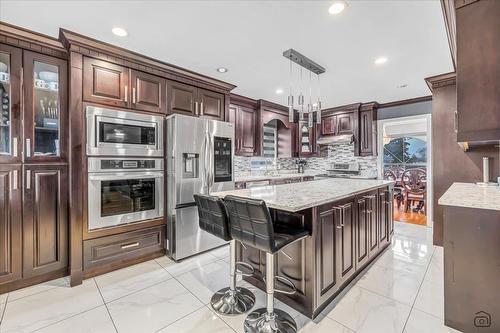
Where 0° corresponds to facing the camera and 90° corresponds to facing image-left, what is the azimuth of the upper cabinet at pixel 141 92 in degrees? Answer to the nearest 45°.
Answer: approximately 315°

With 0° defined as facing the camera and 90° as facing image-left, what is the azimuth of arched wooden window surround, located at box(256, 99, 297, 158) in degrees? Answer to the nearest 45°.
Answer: approximately 315°

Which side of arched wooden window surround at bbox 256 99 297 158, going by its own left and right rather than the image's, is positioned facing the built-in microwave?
right

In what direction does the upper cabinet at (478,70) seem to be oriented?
to the viewer's left

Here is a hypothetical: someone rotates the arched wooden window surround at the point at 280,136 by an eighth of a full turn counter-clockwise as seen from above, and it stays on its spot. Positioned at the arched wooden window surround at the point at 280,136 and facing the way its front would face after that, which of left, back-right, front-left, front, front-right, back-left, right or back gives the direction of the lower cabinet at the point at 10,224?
back-right

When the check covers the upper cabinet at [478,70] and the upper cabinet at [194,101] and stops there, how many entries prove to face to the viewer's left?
1

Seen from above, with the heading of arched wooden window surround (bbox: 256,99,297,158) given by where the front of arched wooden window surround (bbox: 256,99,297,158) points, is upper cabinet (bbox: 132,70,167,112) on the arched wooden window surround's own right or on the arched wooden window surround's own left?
on the arched wooden window surround's own right
